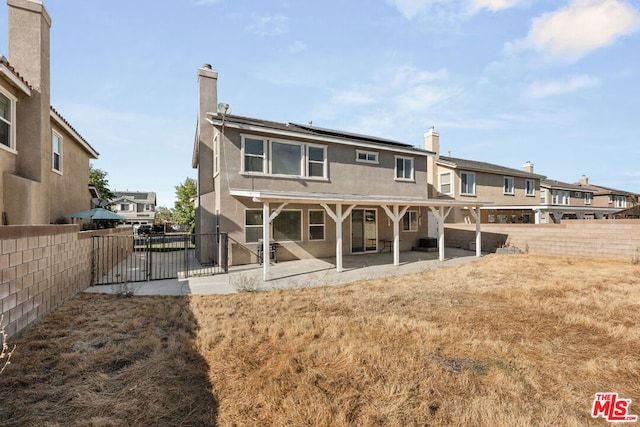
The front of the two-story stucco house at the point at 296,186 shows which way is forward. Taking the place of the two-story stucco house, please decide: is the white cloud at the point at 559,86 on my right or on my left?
on my right

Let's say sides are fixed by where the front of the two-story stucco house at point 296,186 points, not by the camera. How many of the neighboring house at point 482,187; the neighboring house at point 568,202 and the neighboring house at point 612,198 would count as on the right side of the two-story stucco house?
3

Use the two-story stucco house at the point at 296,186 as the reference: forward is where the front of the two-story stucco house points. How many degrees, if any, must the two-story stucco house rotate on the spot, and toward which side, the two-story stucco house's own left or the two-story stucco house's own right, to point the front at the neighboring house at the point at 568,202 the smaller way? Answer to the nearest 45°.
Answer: approximately 90° to the two-story stucco house's own right

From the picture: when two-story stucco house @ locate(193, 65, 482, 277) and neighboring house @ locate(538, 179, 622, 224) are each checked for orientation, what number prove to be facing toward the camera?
0

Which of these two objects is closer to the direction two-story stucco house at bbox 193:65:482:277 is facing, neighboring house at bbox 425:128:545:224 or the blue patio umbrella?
the blue patio umbrella

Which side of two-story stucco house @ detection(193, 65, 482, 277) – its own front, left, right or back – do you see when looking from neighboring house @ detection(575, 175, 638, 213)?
right

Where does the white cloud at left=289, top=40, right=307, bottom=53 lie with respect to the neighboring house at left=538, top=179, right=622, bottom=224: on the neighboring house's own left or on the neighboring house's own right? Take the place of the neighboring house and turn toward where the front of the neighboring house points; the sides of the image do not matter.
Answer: on the neighboring house's own left

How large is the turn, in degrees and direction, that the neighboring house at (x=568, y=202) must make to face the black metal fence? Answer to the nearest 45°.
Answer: approximately 135° to its left

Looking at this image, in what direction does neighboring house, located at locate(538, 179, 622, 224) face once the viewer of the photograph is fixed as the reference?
facing away from the viewer and to the left of the viewer

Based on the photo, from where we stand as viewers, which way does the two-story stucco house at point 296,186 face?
facing away from the viewer and to the left of the viewer

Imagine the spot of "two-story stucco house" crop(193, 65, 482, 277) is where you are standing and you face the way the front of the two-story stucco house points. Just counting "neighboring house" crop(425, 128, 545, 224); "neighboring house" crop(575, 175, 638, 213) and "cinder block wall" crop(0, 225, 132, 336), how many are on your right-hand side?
2
